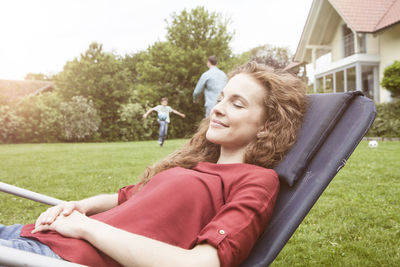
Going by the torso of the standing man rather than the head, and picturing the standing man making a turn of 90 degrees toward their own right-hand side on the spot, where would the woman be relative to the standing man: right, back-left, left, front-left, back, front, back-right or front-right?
back-right

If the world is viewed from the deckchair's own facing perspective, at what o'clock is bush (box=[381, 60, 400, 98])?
The bush is roughly at 4 o'clock from the deckchair.

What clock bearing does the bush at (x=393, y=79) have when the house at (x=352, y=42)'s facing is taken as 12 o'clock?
The bush is roughly at 10 o'clock from the house.

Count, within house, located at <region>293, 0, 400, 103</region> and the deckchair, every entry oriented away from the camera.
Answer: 0

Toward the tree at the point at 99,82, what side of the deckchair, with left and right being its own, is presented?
right

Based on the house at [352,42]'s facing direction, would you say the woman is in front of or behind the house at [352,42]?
in front

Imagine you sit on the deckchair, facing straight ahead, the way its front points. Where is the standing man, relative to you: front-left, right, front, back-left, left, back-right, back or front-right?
right

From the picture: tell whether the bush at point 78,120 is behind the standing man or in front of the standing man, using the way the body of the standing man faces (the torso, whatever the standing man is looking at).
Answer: in front

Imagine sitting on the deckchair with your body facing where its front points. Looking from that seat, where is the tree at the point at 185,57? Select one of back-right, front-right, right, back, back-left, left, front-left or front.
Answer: right

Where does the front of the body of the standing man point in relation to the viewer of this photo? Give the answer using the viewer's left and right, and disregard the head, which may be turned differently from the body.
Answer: facing away from the viewer and to the left of the viewer

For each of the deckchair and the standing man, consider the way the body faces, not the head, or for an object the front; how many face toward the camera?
0

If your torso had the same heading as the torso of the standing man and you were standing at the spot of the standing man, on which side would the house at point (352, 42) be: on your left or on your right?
on your right

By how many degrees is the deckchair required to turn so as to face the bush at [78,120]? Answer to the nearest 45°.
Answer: approximately 90° to its right

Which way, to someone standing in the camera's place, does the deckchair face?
facing to the left of the viewer
